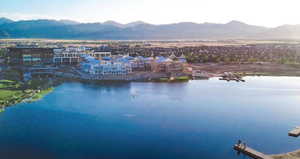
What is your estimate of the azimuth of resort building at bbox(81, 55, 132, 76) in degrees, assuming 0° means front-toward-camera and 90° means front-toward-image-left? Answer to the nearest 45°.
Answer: approximately 0°

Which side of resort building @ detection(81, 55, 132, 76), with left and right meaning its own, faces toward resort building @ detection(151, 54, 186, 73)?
left

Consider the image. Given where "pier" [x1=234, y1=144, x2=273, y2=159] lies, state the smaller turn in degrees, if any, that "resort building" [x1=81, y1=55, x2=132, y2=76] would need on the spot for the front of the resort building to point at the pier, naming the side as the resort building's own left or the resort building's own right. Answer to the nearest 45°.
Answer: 0° — it already faces it
